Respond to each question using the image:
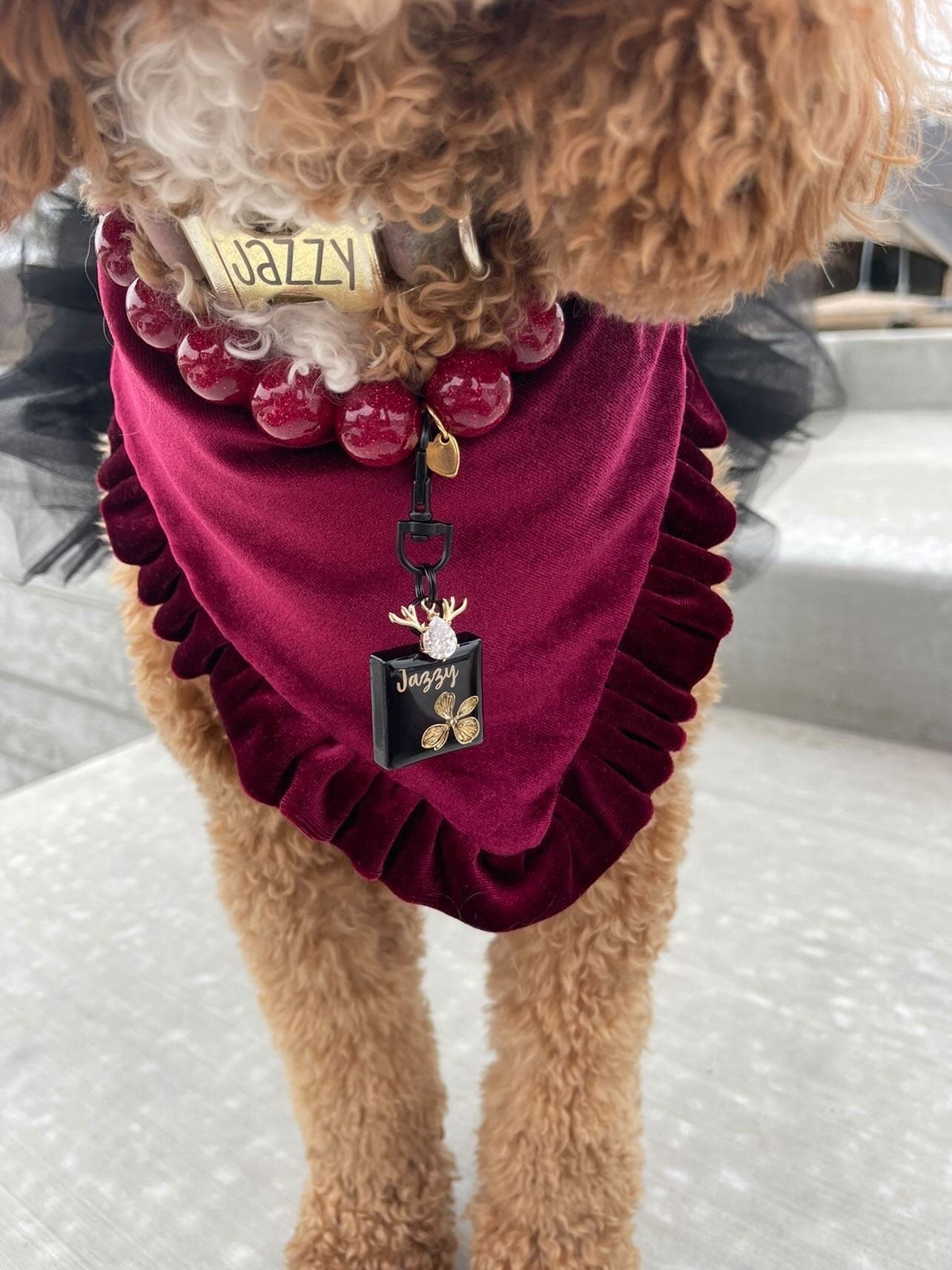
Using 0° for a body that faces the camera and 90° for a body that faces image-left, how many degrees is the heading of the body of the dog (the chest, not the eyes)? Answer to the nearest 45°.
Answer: approximately 0°
